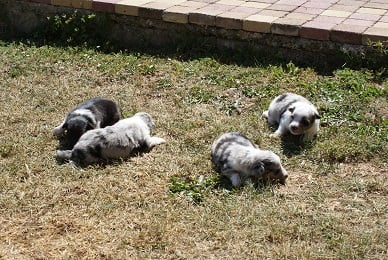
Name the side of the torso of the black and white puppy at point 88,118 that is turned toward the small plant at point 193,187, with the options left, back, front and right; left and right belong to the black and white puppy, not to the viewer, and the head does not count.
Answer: left

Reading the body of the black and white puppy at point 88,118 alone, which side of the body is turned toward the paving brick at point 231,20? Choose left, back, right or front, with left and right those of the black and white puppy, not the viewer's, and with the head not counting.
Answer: back

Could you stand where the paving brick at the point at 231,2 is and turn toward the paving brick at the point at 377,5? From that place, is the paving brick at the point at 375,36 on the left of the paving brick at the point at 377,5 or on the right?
right

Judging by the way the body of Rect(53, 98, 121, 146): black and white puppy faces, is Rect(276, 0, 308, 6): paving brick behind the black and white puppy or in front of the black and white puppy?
behind

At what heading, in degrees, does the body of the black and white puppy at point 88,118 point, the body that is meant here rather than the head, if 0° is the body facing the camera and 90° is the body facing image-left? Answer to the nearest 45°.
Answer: approximately 45°

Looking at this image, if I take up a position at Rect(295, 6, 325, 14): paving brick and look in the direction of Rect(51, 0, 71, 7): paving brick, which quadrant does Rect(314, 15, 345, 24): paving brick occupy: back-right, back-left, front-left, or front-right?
back-left
